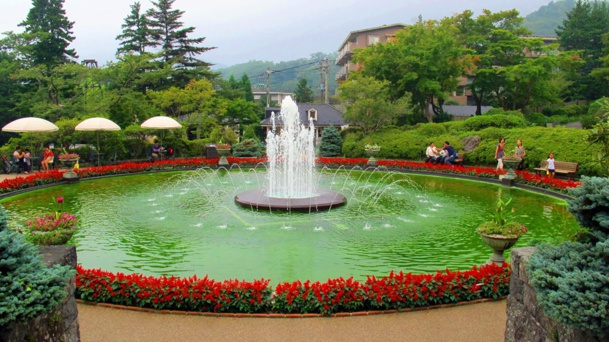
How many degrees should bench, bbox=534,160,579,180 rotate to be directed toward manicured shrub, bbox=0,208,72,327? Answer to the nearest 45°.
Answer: approximately 45° to its left

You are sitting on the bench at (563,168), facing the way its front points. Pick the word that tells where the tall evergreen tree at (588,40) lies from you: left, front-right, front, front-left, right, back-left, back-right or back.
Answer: back-right

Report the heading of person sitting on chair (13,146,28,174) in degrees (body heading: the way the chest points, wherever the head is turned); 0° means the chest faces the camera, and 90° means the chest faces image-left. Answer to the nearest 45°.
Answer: approximately 315°

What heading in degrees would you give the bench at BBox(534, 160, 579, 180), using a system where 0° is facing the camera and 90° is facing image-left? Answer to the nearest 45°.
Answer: approximately 45°

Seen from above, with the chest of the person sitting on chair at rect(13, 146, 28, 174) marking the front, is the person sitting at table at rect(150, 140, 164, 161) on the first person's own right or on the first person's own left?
on the first person's own left

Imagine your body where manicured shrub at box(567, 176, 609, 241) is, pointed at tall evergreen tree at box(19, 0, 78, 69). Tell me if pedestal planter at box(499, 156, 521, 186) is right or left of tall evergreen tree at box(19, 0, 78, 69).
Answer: right
